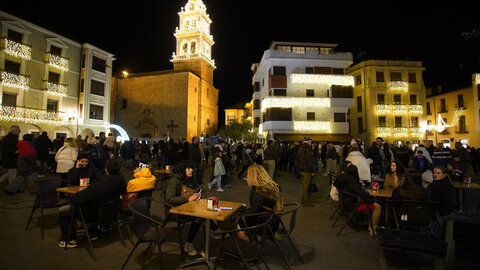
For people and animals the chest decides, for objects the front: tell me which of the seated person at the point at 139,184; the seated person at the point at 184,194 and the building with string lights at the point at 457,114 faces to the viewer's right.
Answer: the seated person at the point at 184,194

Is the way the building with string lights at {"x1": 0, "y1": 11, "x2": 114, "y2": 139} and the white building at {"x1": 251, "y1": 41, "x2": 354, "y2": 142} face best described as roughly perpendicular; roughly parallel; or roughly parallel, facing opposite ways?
roughly perpendicular

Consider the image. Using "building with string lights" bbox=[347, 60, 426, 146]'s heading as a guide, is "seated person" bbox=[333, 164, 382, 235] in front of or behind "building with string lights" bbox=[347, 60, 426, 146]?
in front

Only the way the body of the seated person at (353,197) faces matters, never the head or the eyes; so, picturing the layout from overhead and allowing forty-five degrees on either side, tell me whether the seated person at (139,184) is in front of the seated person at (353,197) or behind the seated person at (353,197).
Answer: behind

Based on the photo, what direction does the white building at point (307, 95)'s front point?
toward the camera

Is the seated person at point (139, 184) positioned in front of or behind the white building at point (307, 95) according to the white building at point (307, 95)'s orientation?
in front

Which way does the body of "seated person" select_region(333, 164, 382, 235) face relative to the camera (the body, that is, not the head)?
to the viewer's right

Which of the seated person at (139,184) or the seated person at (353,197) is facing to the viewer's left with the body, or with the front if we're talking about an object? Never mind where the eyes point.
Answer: the seated person at (139,184)

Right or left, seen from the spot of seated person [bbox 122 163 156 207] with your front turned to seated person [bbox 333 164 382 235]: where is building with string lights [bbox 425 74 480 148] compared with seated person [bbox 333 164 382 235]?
left

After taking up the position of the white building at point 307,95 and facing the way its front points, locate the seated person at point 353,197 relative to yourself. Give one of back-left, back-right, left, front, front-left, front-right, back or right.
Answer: front

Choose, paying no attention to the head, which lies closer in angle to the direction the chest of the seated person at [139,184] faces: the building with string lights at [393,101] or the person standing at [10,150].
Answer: the person standing

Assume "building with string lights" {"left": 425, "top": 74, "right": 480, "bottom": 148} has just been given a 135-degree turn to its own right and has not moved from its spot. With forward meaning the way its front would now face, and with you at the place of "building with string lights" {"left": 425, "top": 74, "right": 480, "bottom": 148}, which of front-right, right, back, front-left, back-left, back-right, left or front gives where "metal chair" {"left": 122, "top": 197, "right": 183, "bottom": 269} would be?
back

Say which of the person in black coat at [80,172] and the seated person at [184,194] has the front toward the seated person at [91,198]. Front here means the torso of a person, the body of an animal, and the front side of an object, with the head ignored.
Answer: the person in black coat

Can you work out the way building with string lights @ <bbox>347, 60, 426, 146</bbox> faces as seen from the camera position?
facing the viewer

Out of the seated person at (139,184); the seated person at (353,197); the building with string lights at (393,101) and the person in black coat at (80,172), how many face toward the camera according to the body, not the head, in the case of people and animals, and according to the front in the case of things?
2
